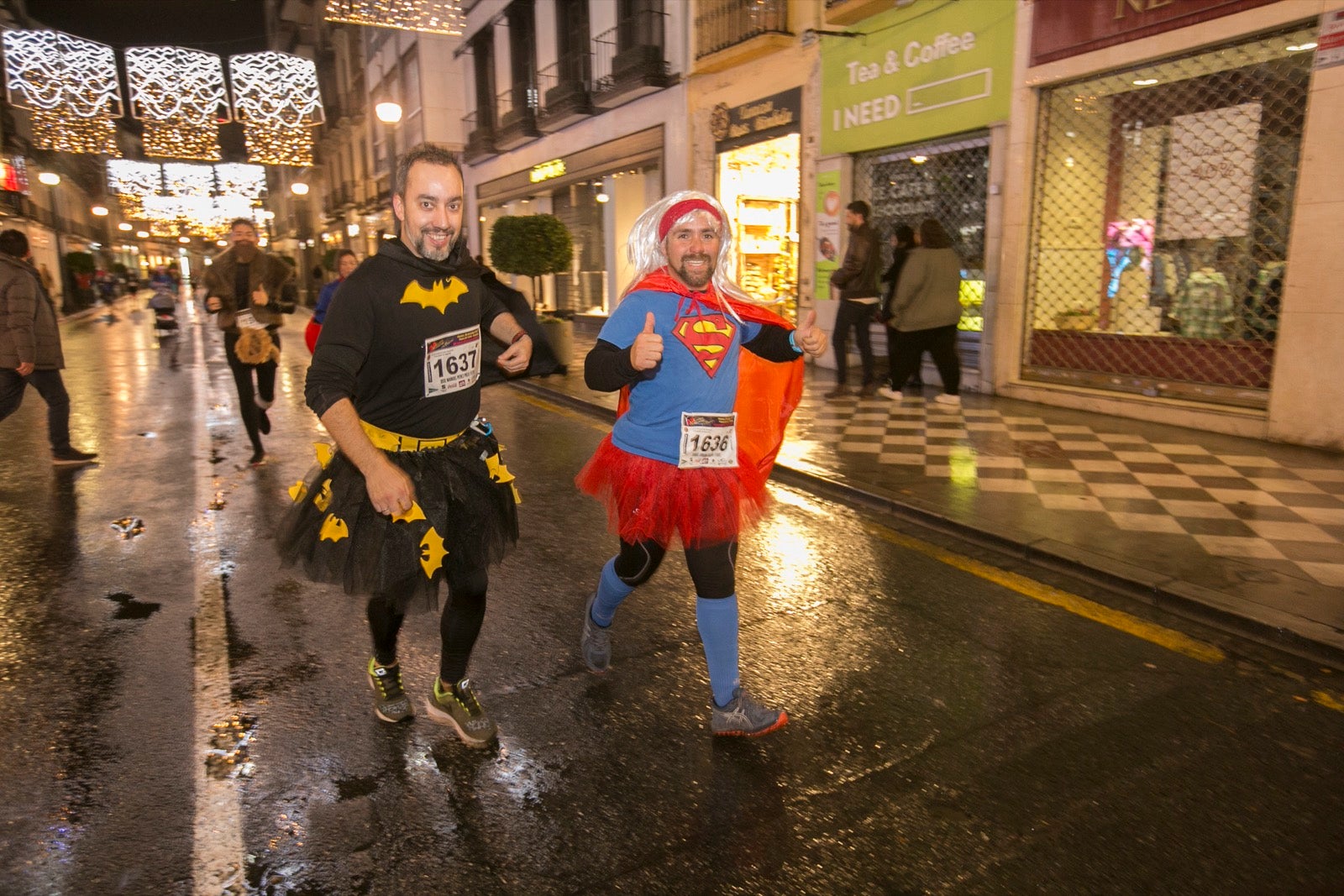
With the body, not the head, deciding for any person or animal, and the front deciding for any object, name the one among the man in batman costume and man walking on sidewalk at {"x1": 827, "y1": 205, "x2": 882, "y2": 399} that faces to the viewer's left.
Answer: the man walking on sidewalk

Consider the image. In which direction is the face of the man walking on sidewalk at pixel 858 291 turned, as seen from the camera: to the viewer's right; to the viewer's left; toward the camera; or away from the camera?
to the viewer's left

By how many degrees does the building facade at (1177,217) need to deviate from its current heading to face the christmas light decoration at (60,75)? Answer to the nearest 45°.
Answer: approximately 45° to its right

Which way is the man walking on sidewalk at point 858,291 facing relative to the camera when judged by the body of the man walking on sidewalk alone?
to the viewer's left

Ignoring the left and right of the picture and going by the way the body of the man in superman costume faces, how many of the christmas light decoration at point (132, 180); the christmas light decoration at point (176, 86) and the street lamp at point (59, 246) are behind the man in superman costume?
3

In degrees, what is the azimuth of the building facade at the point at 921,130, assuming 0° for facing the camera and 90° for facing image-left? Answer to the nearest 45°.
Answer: approximately 45°

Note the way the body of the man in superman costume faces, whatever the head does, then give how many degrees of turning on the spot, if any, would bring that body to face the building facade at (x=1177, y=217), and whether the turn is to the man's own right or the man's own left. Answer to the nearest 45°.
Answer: approximately 90° to the man's own left

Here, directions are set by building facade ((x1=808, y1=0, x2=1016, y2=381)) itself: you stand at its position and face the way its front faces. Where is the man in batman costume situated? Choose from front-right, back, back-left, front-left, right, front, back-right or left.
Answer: front-left

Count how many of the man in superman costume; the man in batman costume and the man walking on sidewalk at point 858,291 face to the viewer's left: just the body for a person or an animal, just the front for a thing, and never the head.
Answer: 1

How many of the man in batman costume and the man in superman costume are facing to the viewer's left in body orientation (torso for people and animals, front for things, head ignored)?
0

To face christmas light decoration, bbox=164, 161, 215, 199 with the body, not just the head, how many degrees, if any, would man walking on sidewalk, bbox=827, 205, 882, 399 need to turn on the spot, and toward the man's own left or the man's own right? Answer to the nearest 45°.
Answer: approximately 45° to the man's own right

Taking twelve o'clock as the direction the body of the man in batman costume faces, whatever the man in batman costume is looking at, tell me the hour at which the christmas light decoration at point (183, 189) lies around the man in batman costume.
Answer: The christmas light decoration is roughly at 7 o'clock from the man in batman costume.
